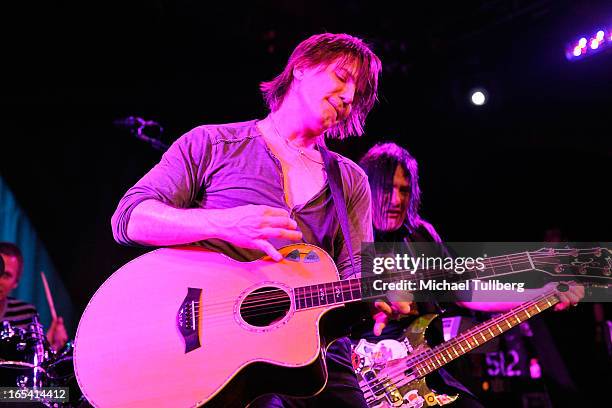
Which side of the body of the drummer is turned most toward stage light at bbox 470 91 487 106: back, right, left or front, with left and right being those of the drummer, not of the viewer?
left

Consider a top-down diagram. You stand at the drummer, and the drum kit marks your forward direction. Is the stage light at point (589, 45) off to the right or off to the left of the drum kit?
left

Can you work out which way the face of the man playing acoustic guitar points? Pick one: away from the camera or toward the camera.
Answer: toward the camera

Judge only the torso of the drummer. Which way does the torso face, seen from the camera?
toward the camera

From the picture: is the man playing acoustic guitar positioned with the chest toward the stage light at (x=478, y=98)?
no

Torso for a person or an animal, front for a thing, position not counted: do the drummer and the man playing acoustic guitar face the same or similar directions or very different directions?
same or similar directions

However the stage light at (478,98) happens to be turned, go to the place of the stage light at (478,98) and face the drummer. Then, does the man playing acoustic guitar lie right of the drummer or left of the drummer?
left

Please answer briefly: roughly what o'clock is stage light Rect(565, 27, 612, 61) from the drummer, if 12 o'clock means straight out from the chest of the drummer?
The stage light is roughly at 10 o'clock from the drummer.

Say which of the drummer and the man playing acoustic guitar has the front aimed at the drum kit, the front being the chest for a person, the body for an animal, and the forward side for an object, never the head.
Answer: the drummer

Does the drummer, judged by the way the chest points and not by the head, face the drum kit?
yes

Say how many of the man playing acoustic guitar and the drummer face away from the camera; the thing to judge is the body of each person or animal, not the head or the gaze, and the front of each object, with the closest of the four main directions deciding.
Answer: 0

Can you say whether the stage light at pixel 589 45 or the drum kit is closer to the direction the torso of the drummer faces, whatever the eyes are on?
the drum kit

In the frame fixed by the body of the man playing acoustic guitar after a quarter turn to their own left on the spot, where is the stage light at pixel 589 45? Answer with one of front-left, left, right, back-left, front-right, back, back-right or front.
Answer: front
